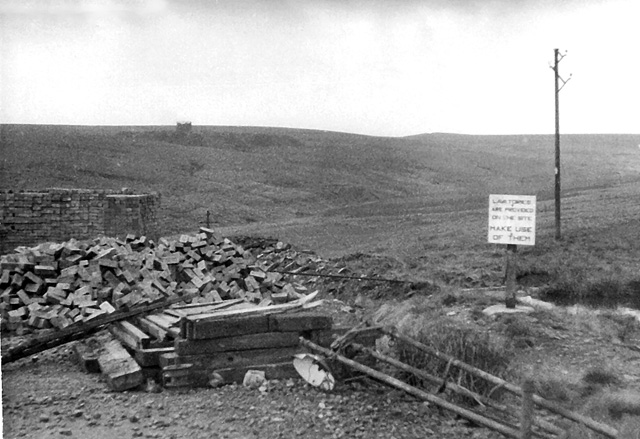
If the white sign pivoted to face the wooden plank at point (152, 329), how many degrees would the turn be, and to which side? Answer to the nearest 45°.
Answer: approximately 45° to its right

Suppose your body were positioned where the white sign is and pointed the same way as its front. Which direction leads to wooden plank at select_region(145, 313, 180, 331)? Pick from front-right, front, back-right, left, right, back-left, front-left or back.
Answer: front-right

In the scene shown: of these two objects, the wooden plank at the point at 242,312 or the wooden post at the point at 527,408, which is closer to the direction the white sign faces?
the wooden post

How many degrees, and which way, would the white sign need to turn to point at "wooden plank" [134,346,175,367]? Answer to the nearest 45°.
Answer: approximately 45° to its right

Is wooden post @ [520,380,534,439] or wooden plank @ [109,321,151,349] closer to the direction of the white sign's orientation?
the wooden post

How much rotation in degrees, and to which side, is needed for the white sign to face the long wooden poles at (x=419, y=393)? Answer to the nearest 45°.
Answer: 0° — it already faces it

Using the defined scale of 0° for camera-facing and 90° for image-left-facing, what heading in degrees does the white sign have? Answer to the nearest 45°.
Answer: approximately 0°

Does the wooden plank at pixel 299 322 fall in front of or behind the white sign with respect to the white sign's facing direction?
in front

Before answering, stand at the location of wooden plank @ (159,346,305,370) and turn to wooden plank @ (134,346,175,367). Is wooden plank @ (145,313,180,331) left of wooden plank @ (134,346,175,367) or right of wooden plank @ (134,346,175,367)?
right

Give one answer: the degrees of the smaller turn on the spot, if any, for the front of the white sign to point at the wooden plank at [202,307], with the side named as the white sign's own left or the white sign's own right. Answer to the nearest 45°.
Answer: approximately 45° to the white sign's own right

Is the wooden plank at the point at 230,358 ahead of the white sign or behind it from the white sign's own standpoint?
ahead

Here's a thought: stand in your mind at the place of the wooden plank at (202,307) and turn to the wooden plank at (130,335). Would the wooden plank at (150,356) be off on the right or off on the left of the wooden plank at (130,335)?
left
